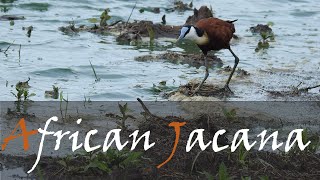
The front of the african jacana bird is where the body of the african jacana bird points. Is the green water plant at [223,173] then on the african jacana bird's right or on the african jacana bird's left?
on the african jacana bird's left

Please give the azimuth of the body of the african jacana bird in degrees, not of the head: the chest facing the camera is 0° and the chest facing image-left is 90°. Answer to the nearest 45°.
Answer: approximately 90°

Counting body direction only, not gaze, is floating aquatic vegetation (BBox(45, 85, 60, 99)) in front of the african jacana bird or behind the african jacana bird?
in front

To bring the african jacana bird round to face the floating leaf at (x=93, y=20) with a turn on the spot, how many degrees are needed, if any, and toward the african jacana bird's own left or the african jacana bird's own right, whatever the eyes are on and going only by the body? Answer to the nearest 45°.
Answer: approximately 45° to the african jacana bird's own right

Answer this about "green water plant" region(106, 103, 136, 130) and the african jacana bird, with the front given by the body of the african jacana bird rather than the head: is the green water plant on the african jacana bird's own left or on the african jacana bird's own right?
on the african jacana bird's own left

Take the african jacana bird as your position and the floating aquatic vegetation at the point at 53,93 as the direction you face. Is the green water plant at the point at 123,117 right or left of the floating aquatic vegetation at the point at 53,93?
left

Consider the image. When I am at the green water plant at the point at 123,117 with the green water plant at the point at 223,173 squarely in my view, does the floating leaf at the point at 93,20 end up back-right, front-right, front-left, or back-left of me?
back-left

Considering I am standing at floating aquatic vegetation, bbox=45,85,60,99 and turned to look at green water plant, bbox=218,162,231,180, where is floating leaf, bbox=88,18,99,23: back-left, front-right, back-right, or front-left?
back-left
